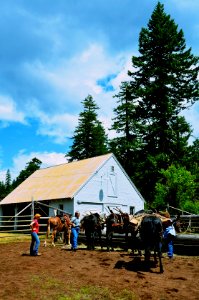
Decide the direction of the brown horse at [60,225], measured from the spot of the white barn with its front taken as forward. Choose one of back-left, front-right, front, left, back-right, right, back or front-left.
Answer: front-right

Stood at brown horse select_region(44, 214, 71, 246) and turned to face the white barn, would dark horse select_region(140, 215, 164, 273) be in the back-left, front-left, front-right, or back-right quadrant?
back-right

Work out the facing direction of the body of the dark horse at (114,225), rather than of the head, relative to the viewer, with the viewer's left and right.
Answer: facing away from the viewer and to the right of the viewer

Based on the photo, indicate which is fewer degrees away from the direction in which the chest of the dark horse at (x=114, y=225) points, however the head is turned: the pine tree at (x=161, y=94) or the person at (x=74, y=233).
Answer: the pine tree

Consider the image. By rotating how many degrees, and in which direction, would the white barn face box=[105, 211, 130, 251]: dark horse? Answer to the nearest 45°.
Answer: approximately 45° to its right
